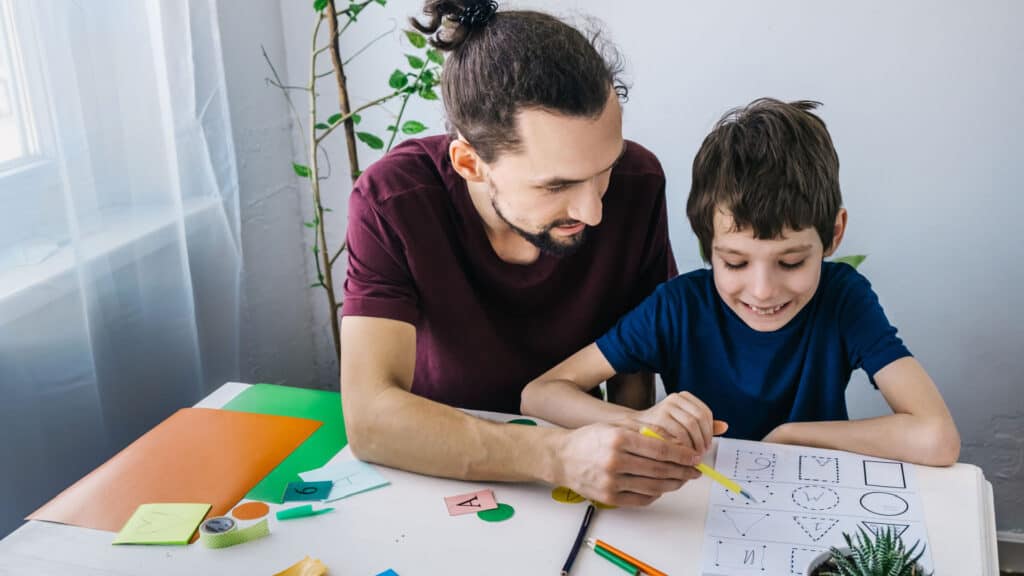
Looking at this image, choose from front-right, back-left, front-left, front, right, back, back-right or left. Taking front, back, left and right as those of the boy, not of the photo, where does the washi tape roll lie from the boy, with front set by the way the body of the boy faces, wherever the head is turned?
front-right

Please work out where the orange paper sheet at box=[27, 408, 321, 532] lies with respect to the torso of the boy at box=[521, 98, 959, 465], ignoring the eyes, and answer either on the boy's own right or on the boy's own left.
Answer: on the boy's own right

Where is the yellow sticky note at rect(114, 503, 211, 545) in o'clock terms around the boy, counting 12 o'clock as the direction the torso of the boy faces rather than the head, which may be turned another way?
The yellow sticky note is roughly at 2 o'clock from the boy.

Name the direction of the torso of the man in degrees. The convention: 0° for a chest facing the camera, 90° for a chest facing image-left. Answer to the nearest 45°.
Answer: approximately 315°

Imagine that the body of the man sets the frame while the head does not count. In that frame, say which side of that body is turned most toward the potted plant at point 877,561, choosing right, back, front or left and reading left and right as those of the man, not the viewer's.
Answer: front

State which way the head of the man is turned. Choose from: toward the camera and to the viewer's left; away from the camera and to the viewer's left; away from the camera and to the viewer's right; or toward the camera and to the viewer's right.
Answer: toward the camera and to the viewer's right

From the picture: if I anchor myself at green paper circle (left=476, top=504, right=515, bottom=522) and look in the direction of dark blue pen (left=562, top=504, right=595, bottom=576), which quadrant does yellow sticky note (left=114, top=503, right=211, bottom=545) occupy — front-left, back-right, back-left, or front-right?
back-right

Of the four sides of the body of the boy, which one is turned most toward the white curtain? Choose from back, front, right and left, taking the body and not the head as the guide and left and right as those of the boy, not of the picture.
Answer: right

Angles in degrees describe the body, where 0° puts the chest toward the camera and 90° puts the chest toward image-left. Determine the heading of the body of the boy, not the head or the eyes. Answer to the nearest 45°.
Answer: approximately 0°

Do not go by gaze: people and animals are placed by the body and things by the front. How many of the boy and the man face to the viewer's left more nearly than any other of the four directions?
0

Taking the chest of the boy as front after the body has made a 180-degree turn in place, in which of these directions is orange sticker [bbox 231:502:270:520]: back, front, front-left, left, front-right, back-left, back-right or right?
back-left

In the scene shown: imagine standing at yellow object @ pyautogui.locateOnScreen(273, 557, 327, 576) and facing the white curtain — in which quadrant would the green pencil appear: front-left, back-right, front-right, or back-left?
back-right
